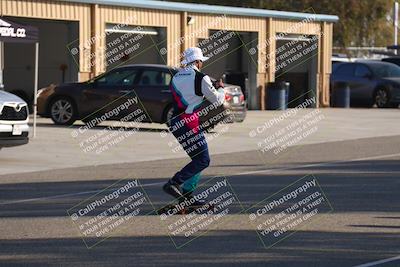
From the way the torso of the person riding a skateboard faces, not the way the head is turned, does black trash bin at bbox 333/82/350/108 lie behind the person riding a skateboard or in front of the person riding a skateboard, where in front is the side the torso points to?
in front

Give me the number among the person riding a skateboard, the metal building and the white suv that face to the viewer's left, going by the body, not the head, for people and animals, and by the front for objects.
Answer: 0

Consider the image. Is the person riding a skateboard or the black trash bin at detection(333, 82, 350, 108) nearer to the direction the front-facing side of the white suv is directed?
the person riding a skateboard

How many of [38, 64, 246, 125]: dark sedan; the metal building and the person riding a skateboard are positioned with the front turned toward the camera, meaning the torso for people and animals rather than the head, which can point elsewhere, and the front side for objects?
1

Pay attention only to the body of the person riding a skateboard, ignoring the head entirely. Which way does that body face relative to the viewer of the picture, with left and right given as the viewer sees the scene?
facing away from the viewer and to the right of the viewer

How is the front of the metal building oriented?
toward the camera

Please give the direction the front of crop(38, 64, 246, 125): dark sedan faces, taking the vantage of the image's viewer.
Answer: facing to the left of the viewer

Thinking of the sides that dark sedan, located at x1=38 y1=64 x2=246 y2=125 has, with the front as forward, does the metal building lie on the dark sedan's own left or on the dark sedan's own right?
on the dark sedan's own right
